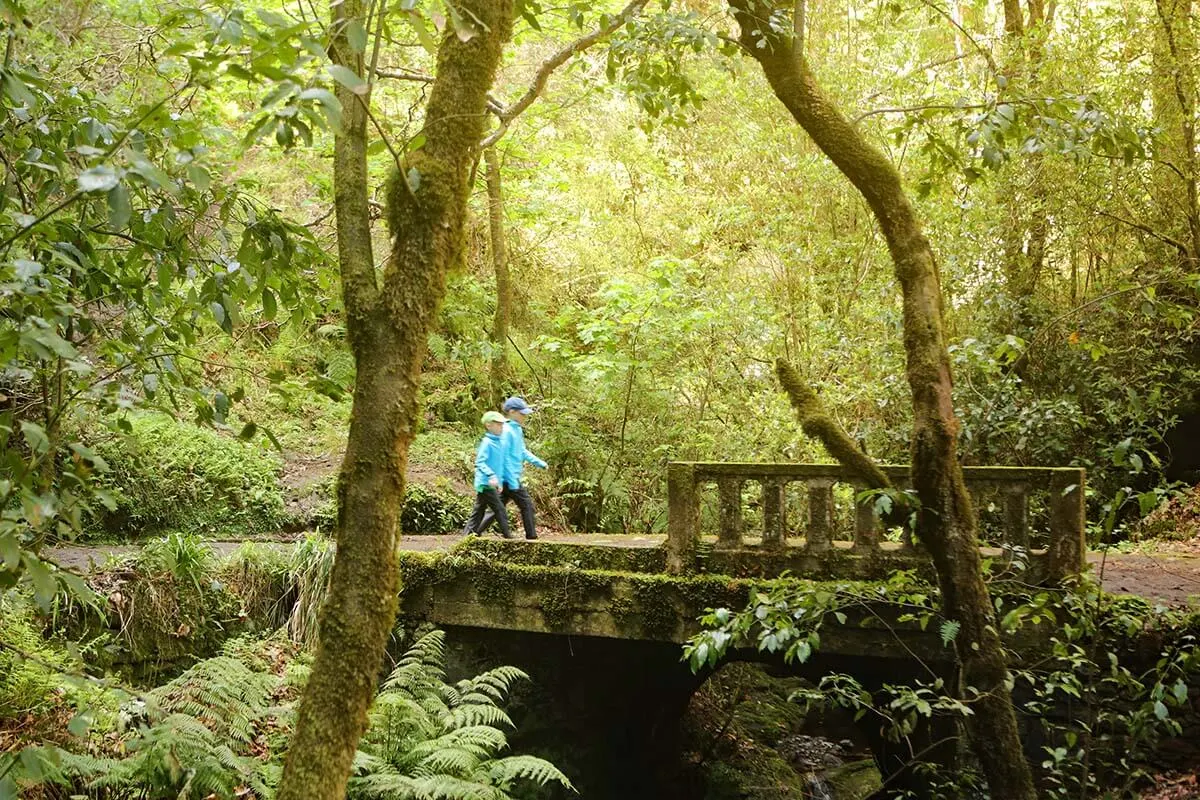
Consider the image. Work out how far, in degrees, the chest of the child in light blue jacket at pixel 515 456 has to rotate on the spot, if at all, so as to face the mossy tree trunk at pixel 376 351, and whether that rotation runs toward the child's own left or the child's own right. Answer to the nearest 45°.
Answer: approximately 90° to the child's own right

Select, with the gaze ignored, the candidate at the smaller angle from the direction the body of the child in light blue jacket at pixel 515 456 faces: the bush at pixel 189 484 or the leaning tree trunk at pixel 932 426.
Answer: the leaning tree trunk

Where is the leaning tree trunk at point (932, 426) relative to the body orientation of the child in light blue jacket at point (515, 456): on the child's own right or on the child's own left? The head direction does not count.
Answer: on the child's own right

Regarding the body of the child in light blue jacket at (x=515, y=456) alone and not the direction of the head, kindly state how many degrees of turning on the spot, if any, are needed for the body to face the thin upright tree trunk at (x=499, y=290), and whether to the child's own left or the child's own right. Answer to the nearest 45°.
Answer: approximately 90° to the child's own left

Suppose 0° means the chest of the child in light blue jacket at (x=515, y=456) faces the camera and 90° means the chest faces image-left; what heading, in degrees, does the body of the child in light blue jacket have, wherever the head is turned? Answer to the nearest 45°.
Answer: approximately 270°

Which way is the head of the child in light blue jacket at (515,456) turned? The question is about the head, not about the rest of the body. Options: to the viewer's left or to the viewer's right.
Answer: to the viewer's right
